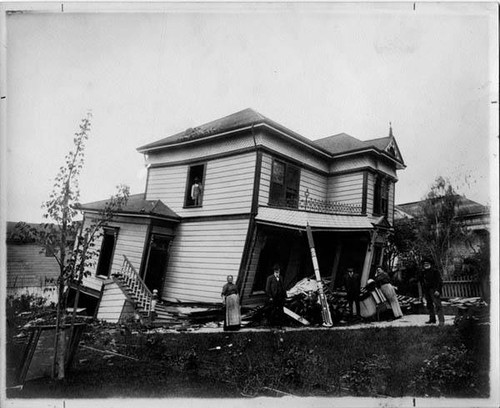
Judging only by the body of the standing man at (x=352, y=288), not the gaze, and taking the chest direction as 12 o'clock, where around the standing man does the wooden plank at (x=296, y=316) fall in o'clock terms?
The wooden plank is roughly at 2 o'clock from the standing man.

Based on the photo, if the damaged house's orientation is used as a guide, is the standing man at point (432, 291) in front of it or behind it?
in front

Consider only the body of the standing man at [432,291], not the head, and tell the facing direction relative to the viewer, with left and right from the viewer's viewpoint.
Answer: facing the viewer and to the left of the viewer

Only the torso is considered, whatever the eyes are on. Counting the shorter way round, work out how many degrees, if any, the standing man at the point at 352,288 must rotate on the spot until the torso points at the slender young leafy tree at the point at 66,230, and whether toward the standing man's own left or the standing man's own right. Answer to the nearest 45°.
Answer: approximately 45° to the standing man's own right

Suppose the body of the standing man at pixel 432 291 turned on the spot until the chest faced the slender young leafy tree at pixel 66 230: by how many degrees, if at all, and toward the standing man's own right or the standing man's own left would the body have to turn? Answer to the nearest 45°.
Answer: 0° — they already face it

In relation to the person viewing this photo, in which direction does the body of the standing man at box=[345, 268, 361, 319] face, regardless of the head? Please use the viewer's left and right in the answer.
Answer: facing the viewer

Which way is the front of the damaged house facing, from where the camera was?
facing the viewer and to the right of the viewer

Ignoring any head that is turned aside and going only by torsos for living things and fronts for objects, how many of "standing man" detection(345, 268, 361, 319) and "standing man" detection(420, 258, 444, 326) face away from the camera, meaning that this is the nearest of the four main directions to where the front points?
0

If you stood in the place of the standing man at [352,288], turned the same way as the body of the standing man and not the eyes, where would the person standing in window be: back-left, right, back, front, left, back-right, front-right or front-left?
right
